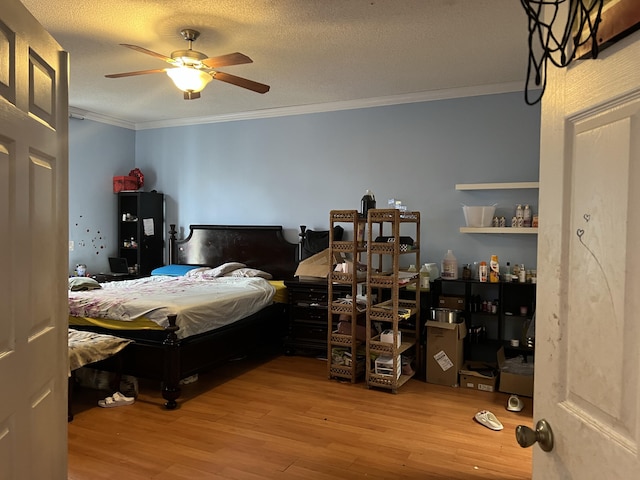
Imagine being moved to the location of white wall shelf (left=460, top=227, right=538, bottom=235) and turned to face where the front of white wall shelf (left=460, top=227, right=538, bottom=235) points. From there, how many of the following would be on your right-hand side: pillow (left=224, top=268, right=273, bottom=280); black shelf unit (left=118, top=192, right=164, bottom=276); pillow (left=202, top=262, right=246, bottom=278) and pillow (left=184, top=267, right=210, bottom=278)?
4

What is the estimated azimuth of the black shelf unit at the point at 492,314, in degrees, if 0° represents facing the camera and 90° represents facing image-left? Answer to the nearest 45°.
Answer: approximately 0°

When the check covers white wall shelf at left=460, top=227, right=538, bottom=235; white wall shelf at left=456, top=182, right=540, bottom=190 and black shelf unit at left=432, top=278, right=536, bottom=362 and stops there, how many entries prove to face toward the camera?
3

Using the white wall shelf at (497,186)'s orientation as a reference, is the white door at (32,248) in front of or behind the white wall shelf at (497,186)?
in front

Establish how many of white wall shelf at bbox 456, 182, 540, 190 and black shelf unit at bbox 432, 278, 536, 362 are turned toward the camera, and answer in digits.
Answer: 2

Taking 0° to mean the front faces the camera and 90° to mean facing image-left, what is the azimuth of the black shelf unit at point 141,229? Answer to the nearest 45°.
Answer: approximately 45°

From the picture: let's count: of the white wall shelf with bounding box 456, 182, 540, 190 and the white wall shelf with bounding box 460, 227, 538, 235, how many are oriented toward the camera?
2

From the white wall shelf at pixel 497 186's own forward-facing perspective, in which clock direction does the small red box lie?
The small red box is roughly at 3 o'clock from the white wall shelf.

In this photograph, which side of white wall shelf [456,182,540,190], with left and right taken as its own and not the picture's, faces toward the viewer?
front

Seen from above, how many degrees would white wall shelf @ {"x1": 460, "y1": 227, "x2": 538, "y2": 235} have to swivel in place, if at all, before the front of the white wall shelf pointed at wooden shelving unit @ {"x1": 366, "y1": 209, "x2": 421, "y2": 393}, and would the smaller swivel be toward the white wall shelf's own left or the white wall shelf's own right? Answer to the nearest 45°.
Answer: approximately 45° to the white wall shelf's own right

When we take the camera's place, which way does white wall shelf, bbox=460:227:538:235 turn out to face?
facing the viewer

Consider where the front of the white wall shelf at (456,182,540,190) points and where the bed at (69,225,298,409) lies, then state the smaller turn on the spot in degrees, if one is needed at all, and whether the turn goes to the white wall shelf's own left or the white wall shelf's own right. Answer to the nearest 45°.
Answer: approximately 90° to the white wall shelf's own right

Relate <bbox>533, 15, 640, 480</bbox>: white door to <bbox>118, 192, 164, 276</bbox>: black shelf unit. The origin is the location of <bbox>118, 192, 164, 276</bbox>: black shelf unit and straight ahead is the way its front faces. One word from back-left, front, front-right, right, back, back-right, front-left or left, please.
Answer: front-left

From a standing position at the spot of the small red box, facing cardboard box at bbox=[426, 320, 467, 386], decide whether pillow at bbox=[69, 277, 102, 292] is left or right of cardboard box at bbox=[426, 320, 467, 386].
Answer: right
